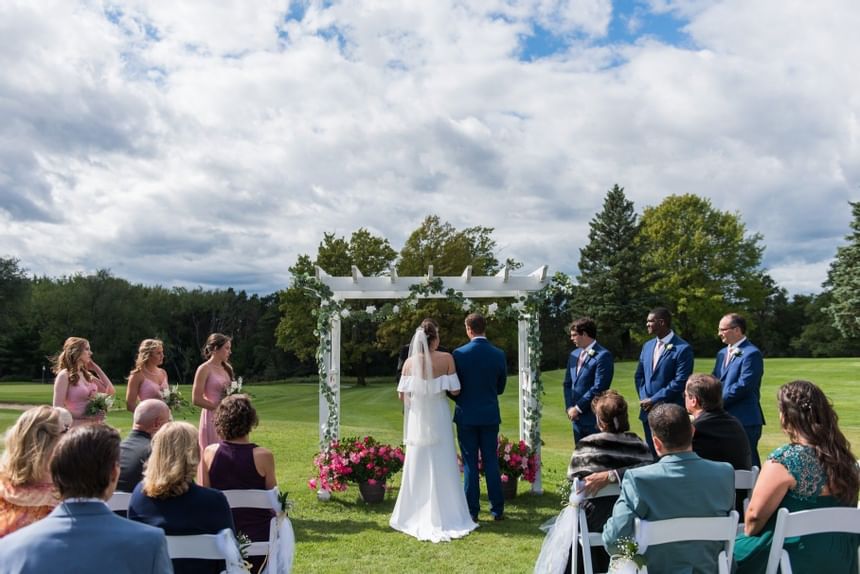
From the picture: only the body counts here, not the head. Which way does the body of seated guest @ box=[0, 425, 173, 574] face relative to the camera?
away from the camera

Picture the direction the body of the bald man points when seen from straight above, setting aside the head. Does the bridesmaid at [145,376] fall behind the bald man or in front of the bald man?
in front

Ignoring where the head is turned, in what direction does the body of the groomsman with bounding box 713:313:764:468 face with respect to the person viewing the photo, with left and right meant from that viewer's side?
facing the viewer and to the left of the viewer

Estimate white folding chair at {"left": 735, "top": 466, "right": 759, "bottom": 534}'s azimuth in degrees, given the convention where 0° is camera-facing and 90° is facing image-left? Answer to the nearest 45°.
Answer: approximately 135°

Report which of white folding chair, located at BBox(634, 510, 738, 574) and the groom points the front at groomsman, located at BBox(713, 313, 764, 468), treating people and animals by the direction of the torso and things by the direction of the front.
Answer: the white folding chair

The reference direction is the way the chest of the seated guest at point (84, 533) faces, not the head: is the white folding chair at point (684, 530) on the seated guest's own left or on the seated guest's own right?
on the seated guest's own right

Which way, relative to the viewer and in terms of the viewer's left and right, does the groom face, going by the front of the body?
facing away from the viewer

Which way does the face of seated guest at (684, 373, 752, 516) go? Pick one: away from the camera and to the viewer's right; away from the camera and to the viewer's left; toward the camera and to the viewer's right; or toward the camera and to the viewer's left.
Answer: away from the camera and to the viewer's left

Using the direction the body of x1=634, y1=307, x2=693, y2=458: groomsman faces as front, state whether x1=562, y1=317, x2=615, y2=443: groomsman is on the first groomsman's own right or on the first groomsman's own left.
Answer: on the first groomsman's own right

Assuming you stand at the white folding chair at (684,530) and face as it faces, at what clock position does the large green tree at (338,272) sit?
The large green tree is roughly at 11 o'clock from the white folding chair.

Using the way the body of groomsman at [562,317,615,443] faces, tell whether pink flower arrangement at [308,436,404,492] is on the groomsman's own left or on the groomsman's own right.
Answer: on the groomsman's own right

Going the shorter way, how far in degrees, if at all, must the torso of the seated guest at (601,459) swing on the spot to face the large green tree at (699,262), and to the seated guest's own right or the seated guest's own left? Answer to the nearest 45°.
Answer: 0° — they already face it

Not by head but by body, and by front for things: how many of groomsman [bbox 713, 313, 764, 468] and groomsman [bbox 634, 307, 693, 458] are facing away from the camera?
0

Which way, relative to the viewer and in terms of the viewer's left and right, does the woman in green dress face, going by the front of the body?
facing away from the viewer and to the left of the viewer

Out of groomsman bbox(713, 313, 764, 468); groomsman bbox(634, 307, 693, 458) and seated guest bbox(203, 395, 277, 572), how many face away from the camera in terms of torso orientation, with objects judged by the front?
1

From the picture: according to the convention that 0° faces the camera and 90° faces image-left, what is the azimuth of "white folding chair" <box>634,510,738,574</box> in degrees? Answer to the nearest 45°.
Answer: approximately 180°
